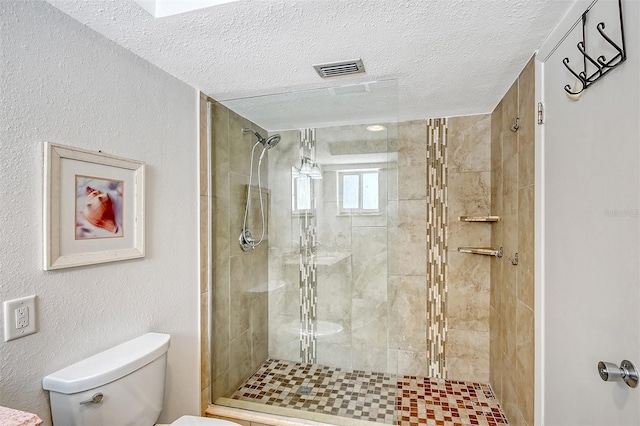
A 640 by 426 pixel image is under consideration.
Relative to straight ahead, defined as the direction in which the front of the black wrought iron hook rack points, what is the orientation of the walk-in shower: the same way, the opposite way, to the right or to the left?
to the left

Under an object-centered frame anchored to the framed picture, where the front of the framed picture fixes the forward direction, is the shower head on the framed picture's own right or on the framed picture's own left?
on the framed picture's own left

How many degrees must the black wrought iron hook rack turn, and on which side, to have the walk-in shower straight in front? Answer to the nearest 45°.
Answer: approximately 45° to its right

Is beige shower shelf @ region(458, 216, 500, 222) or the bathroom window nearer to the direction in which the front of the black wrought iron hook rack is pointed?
the bathroom window

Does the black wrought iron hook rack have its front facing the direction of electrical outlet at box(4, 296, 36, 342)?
yes

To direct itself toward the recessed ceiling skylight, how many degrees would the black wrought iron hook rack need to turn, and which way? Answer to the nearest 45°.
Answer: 0° — it already faces it

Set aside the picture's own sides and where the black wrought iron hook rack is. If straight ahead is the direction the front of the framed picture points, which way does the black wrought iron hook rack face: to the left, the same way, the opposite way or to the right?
the opposite way

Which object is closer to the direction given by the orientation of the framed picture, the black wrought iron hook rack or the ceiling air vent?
the black wrought iron hook rack

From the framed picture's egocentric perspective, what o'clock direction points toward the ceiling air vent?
The ceiling air vent is roughly at 11 o'clock from the framed picture.

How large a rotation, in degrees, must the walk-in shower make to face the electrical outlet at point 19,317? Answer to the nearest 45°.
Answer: approximately 45° to its right

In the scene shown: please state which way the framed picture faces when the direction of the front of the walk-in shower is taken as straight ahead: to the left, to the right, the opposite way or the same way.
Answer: to the left

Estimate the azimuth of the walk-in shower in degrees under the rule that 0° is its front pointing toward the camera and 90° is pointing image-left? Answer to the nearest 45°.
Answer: approximately 0°
